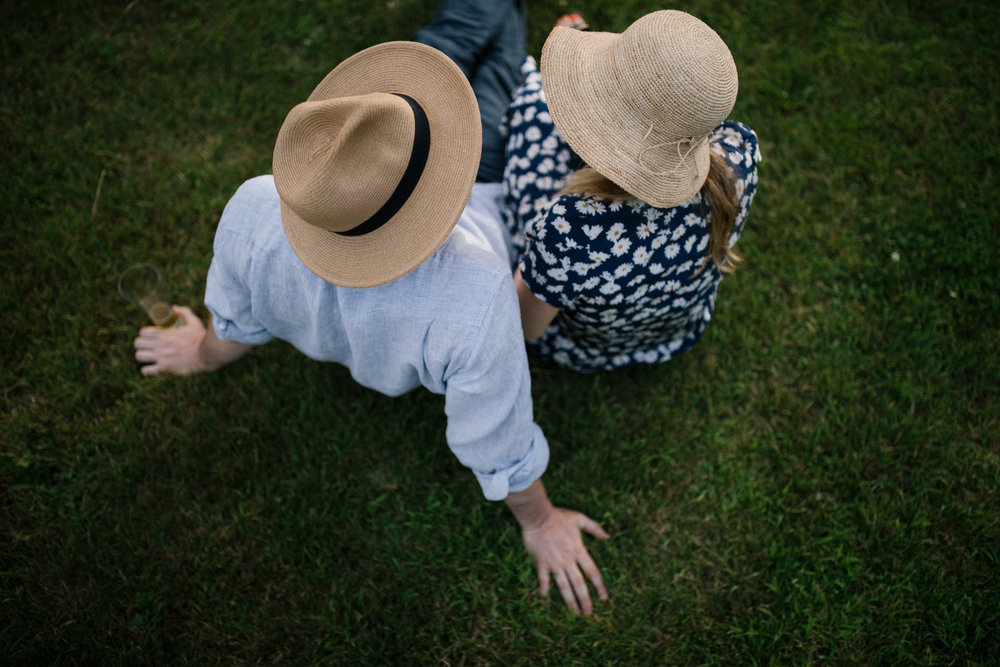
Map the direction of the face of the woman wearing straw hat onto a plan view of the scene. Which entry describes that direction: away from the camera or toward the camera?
away from the camera

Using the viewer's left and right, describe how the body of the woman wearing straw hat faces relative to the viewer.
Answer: facing away from the viewer and to the left of the viewer

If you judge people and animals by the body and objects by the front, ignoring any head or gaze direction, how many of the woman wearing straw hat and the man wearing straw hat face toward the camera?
0

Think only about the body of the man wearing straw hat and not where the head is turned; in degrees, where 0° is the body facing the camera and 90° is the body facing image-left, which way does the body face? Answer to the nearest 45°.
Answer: approximately 225°
